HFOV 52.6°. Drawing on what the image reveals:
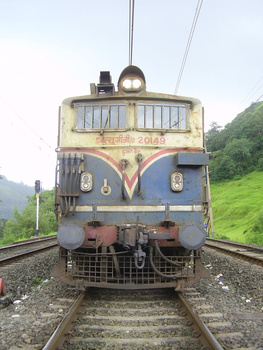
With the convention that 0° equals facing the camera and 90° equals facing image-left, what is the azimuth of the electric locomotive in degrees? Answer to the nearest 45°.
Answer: approximately 0°
